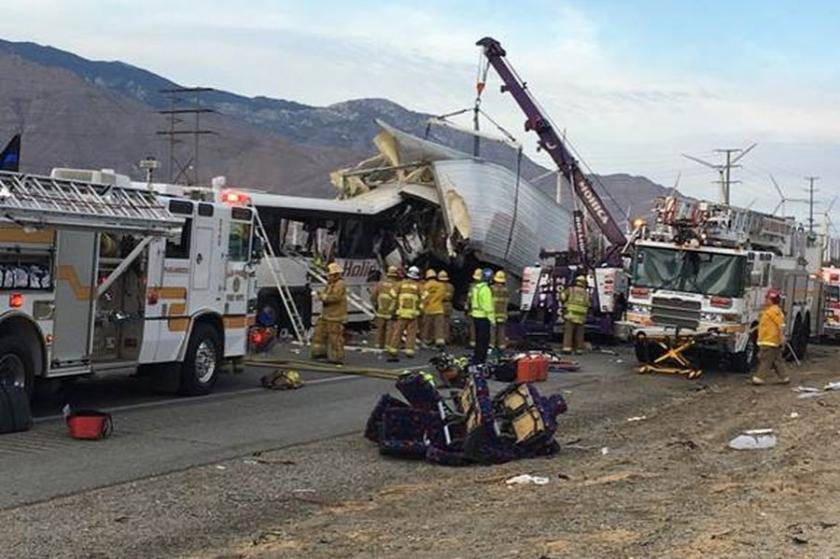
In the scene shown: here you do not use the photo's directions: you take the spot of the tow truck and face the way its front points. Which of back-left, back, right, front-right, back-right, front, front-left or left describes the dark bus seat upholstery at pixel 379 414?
back

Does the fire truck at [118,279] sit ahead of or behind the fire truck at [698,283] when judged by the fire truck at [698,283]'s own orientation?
ahead

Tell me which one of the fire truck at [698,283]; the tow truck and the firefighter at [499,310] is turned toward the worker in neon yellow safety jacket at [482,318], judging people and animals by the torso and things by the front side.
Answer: the fire truck

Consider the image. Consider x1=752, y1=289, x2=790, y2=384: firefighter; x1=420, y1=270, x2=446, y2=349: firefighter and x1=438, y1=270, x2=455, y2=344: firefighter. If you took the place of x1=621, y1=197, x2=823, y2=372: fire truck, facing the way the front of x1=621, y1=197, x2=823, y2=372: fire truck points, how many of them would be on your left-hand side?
1

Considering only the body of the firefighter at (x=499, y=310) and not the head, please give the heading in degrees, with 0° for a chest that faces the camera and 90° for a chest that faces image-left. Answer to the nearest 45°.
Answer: approximately 180°

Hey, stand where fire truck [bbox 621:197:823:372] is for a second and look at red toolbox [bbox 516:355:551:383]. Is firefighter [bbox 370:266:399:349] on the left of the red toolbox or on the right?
right

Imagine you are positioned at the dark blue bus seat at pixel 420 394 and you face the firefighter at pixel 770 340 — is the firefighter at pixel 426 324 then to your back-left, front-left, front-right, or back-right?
front-left

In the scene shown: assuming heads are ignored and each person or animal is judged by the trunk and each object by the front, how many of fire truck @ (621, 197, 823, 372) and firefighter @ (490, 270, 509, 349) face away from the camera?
1
